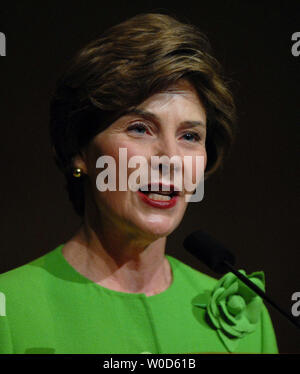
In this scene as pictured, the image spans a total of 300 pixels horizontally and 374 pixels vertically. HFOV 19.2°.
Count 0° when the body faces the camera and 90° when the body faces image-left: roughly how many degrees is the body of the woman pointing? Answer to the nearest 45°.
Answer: approximately 315°

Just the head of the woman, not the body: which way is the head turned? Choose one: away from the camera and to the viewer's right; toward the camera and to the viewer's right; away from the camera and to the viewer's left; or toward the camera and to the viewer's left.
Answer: toward the camera and to the viewer's right
